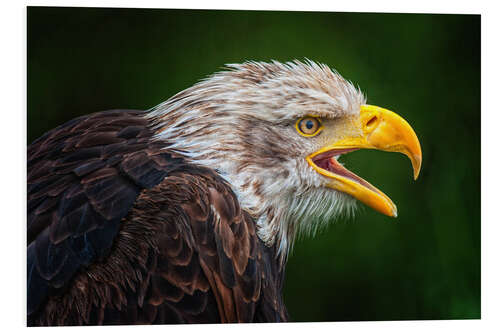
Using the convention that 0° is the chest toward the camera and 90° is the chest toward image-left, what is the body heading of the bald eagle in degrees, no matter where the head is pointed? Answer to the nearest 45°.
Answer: approximately 270°
